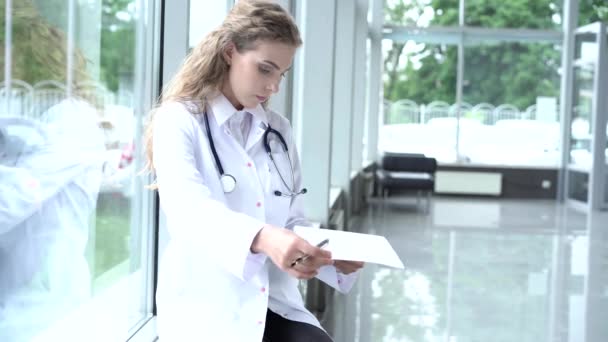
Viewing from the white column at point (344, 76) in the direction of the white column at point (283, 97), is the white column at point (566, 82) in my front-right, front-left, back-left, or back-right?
back-left

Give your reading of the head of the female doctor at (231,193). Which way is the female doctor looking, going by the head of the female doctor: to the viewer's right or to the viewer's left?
to the viewer's right

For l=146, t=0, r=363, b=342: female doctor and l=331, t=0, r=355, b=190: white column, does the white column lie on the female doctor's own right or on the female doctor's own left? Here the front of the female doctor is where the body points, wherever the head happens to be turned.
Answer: on the female doctor's own left

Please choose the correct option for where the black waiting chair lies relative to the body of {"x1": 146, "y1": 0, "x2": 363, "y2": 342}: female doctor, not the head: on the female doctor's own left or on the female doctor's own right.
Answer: on the female doctor's own left

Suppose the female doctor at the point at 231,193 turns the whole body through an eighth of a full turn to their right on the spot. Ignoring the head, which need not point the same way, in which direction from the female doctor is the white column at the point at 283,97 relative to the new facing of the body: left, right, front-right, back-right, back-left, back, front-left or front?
back

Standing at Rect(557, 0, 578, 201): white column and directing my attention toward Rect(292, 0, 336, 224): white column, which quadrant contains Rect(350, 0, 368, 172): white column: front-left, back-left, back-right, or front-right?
front-right

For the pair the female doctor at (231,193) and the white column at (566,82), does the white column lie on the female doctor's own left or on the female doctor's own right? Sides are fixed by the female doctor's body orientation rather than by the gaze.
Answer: on the female doctor's own left

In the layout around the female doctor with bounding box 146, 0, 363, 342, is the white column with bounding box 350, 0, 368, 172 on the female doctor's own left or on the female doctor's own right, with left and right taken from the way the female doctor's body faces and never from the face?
on the female doctor's own left

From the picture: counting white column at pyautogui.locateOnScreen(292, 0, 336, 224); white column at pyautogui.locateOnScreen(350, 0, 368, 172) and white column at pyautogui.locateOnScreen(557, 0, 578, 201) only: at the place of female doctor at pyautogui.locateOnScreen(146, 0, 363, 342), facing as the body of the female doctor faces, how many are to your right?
0

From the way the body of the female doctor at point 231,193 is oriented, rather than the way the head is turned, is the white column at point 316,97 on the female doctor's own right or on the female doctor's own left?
on the female doctor's own left

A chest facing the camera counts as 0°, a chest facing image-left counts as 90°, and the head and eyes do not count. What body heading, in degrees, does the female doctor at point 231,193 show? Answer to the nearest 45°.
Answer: approximately 315°
